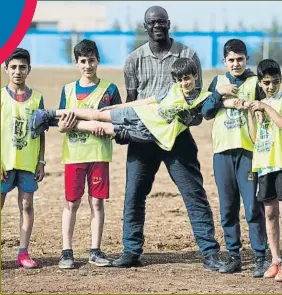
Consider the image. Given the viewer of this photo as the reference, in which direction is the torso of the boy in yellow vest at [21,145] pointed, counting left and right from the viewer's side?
facing the viewer

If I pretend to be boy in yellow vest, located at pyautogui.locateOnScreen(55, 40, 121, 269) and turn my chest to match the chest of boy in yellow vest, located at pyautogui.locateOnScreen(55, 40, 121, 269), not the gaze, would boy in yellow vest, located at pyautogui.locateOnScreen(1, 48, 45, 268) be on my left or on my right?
on my right

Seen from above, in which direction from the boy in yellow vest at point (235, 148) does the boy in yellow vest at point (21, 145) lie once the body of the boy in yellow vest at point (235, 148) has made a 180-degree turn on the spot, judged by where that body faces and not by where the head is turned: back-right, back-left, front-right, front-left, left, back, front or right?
left

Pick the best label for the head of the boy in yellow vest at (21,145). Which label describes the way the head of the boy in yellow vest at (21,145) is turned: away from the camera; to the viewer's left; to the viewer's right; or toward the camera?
toward the camera

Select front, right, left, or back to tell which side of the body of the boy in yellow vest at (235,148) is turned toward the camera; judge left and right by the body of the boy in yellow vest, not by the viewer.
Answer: front

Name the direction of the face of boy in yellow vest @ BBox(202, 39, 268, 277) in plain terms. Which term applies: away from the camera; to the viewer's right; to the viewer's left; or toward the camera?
toward the camera

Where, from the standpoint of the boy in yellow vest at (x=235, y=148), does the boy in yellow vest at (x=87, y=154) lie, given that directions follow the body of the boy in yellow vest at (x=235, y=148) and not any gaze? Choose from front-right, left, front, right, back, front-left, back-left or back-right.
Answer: right

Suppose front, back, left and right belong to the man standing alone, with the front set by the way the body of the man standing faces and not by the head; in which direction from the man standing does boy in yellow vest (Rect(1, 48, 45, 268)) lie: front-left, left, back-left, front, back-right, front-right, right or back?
right

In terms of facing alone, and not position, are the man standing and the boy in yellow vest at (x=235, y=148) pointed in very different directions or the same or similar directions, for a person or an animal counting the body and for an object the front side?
same or similar directions

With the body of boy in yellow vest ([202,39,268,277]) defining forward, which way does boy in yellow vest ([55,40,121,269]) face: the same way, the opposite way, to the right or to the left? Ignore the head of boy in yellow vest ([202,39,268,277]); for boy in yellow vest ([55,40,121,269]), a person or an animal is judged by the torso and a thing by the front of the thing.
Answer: the same way

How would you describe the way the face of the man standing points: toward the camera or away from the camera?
toward the camera

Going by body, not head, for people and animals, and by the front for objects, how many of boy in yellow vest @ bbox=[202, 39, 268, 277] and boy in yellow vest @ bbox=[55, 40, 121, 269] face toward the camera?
2
